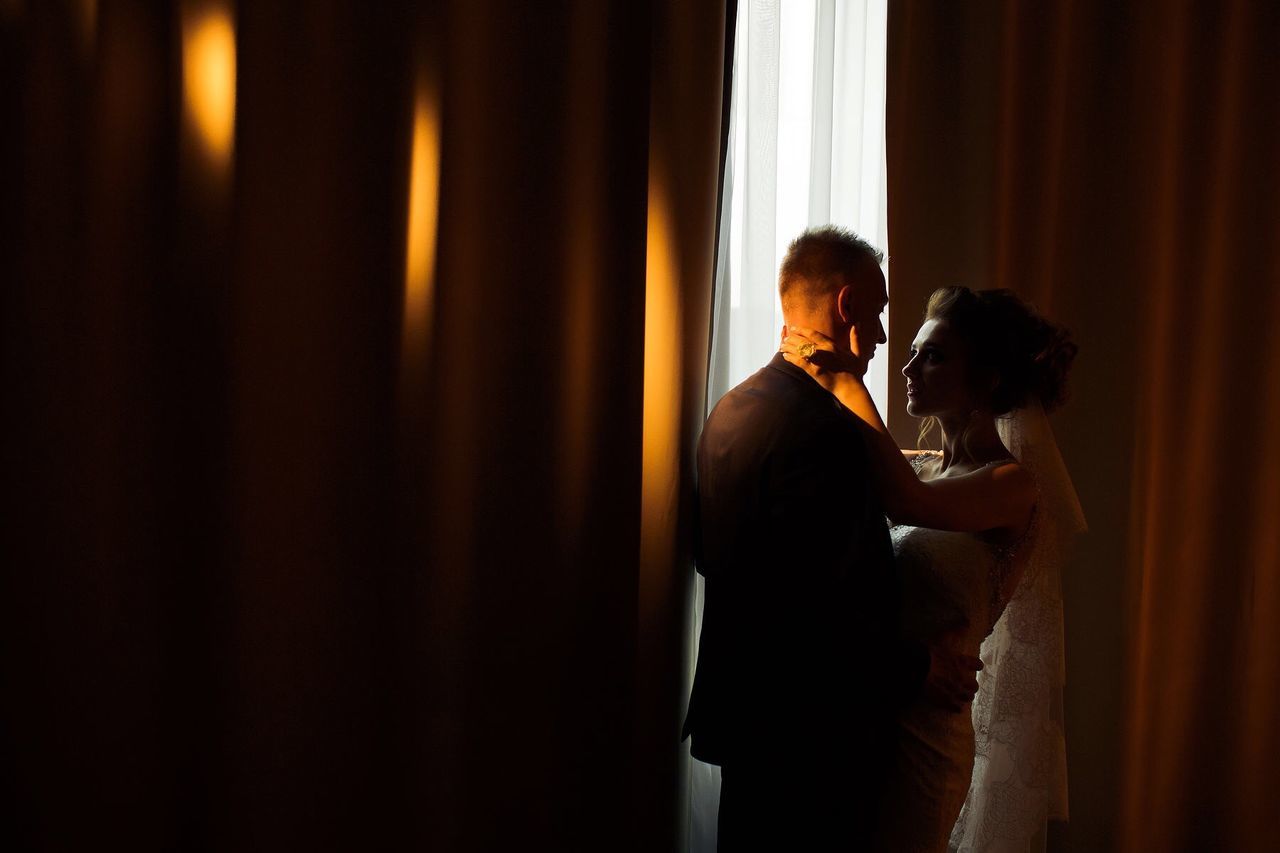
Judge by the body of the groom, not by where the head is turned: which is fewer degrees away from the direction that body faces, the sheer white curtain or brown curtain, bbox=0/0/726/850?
the sheer white curtain

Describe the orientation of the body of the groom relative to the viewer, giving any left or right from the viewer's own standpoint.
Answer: facing away from the viewer and to the right of the viewer

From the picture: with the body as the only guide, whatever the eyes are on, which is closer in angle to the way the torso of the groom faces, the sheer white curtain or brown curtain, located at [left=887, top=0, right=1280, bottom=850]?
the brown curtain

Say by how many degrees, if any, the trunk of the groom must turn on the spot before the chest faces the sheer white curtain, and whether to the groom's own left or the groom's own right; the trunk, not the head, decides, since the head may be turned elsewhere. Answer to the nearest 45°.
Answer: approximately 45° to the groom's own left

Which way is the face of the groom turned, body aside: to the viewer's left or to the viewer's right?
to the viewer's right

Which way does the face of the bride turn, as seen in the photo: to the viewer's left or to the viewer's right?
to the viewer's left

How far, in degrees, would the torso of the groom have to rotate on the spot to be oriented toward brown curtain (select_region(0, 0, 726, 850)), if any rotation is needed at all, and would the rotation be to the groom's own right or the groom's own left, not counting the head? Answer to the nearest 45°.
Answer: approximately 135° to the groom's own left

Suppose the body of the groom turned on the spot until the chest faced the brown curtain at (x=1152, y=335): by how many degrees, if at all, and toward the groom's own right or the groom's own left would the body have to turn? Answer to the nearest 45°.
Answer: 0° — they already face it
